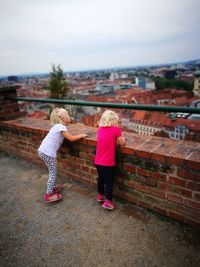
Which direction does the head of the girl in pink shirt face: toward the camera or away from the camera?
away from the camera

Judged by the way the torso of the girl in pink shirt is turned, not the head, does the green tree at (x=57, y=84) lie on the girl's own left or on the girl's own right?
on the girl's own left

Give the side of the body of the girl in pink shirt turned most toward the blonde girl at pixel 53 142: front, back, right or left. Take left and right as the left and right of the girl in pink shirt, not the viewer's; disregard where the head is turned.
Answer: left

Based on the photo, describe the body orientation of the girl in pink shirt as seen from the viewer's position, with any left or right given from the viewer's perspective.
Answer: facing away from the viewer and to the right of the viewer

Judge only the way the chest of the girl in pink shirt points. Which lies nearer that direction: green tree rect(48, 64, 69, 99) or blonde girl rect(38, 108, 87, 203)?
the green tree
